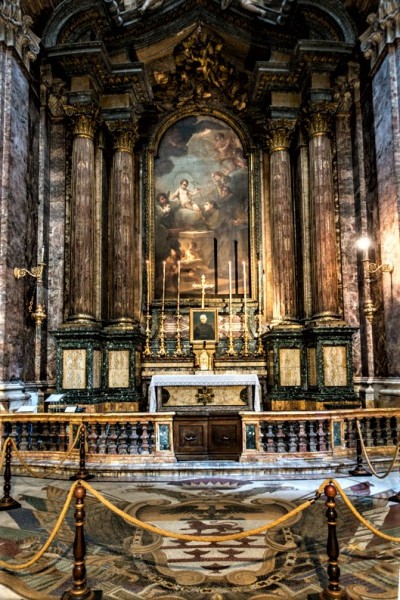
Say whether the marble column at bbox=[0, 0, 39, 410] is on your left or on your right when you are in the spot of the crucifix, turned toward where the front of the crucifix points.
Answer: on your right

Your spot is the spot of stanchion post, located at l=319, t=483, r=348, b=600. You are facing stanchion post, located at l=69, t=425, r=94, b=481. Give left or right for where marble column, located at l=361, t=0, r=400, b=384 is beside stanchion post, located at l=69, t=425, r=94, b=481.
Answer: right

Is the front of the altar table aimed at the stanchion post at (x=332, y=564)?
yes

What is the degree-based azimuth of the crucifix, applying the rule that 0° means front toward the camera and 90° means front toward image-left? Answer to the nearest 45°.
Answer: approximately 0°

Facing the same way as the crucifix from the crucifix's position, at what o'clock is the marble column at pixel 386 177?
The marble column is roughly at 10 o'clock from the crucifix.

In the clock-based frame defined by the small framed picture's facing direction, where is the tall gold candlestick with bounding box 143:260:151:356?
The tall gold candlestick is roughly at 4 o'clock from the small framed picture.
